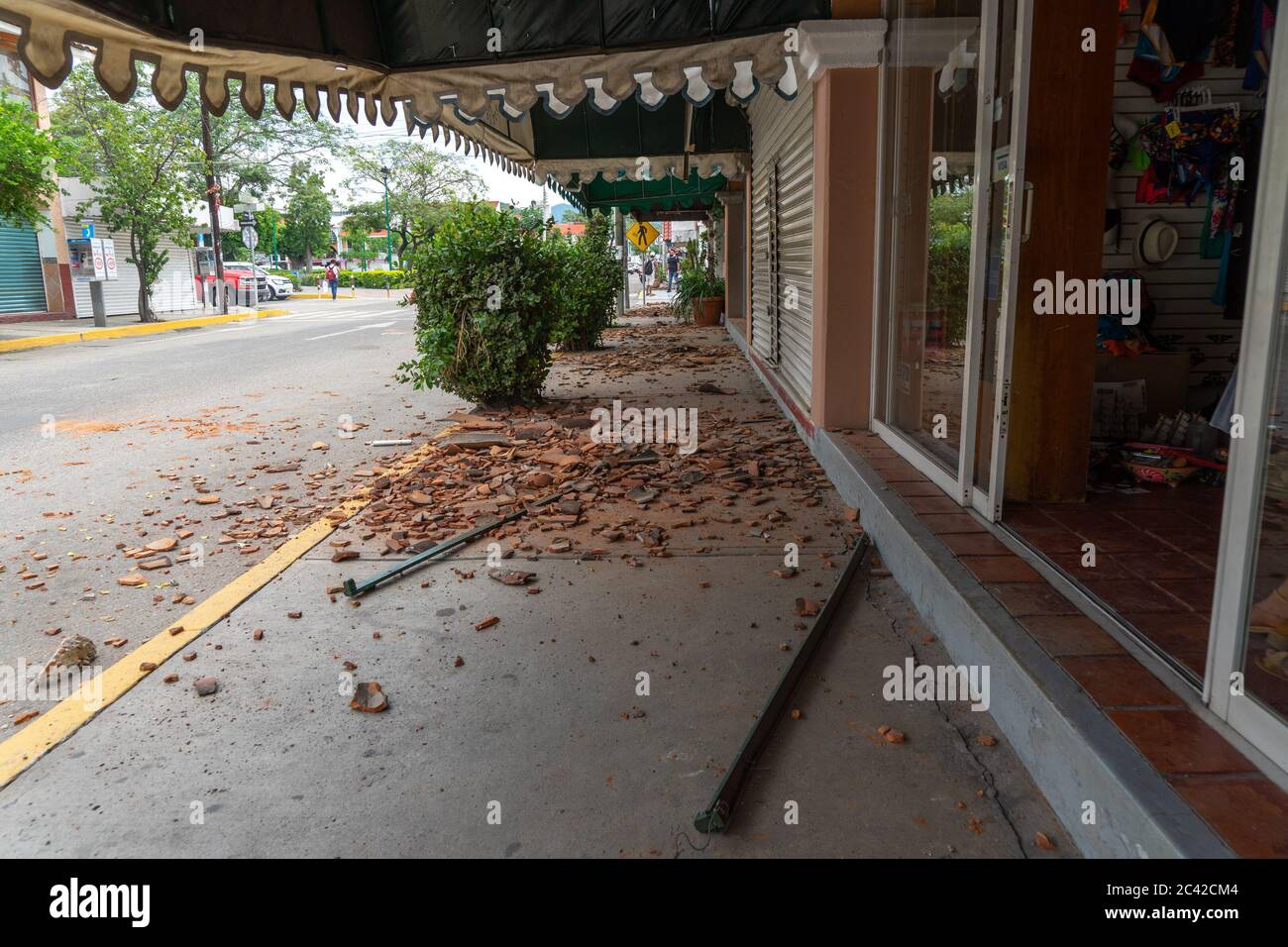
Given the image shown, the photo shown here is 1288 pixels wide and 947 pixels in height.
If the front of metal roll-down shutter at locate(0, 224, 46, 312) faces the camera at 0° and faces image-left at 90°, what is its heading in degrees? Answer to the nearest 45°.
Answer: approximately 315°

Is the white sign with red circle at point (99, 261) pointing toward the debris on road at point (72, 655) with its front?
yes

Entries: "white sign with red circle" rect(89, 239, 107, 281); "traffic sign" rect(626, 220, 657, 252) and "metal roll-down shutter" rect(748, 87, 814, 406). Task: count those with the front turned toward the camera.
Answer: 2

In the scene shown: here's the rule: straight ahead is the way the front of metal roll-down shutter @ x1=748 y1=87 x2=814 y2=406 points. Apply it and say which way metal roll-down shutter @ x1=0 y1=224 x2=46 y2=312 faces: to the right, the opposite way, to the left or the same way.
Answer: the opposite way

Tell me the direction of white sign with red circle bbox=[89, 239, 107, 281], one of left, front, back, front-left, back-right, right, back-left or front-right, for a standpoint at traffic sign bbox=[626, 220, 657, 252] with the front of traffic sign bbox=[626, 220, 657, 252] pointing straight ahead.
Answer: right

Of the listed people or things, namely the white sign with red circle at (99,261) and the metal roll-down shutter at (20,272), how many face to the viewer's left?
0

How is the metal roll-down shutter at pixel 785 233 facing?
to the viewer's left

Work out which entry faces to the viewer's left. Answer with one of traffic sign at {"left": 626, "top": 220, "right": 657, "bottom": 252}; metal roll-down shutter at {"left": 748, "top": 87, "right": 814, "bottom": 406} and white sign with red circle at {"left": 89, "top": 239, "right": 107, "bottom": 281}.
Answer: the metal roll-down shutter

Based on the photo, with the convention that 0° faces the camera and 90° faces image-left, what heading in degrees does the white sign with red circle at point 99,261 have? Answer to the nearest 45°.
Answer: approximately 0°

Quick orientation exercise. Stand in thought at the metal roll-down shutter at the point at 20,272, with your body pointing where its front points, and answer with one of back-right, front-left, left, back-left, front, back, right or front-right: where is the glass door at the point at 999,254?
front-right
